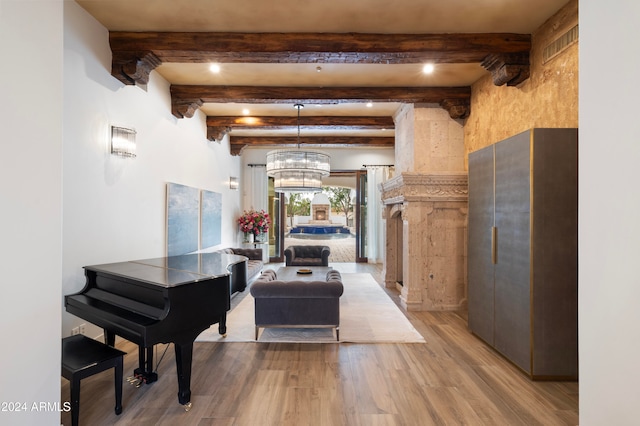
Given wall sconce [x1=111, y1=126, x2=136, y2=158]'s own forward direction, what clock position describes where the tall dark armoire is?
The tall dark armoire is roughly at 12 o'clock from the wall sconce.

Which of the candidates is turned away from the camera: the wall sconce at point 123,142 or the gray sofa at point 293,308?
the gray sofa

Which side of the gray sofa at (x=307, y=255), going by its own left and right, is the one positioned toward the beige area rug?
front

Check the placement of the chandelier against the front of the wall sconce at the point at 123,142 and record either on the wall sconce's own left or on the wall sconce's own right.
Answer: on the wall sconce's own left

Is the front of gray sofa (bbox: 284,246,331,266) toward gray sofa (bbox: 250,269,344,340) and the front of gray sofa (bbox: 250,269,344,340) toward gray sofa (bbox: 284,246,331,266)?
yes

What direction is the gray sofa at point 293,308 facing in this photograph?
away from the camera

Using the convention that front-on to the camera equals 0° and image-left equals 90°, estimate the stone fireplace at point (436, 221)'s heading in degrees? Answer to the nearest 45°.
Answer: approximately 90°

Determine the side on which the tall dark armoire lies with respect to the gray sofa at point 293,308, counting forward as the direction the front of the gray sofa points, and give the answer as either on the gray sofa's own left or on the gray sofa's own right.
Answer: on the gray sofa's own right

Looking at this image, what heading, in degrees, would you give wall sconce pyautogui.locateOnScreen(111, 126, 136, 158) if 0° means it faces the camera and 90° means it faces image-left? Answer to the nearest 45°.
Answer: approximately 315°

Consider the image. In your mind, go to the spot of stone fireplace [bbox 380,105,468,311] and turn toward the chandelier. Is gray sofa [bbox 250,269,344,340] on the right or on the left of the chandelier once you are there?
left
